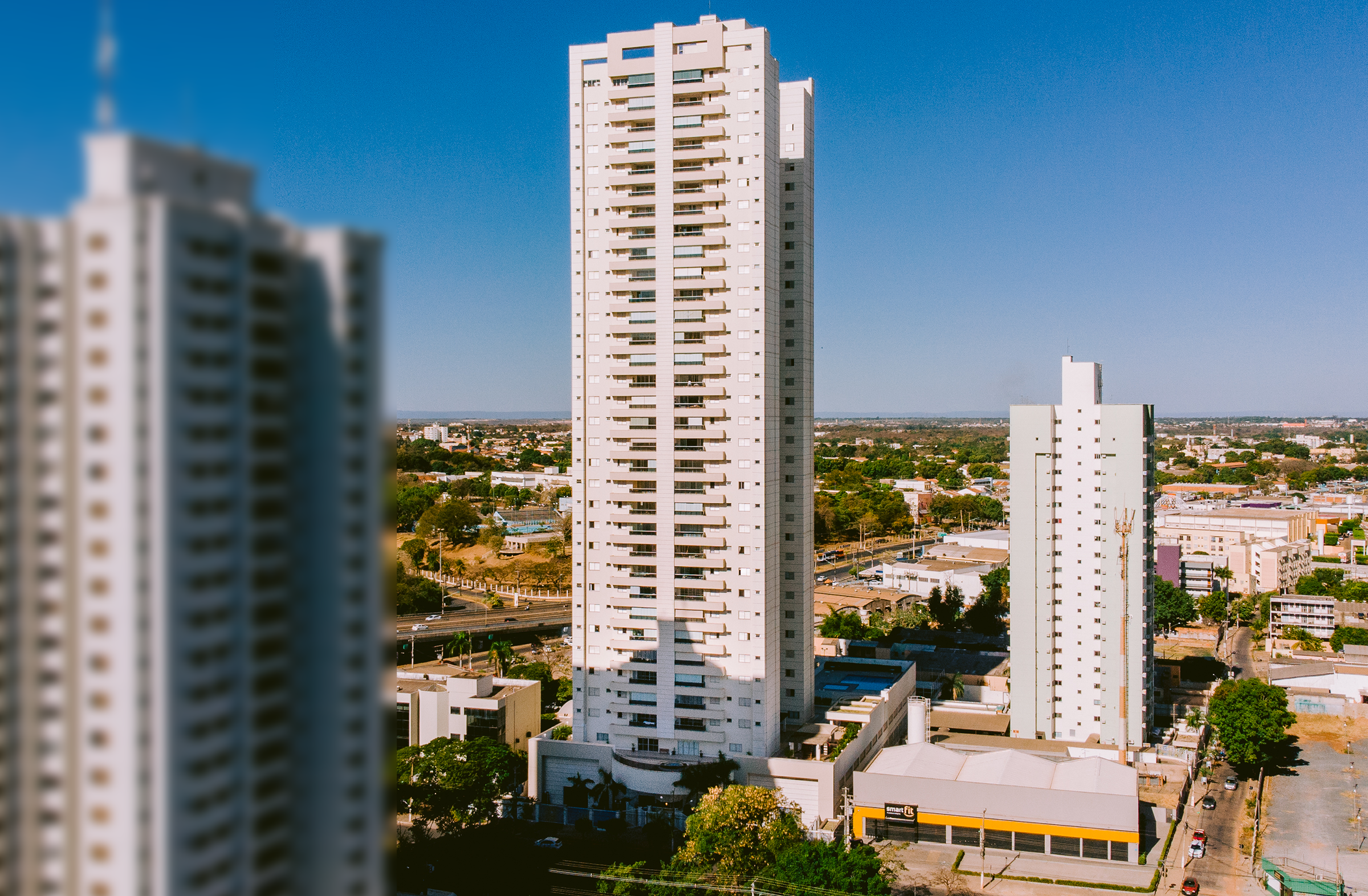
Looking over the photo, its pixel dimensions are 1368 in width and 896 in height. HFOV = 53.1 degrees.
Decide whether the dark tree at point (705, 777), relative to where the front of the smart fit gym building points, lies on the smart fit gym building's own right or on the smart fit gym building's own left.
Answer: on the smart fit gym building's own right

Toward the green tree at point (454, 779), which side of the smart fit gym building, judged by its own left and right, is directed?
right

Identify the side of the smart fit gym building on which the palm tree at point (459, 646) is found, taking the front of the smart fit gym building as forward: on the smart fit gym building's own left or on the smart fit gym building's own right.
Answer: on the smart fit gym building's own right

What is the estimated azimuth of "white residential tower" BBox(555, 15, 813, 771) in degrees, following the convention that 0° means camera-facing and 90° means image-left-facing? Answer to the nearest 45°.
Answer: approximately 0°

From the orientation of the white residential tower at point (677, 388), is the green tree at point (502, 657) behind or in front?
behind

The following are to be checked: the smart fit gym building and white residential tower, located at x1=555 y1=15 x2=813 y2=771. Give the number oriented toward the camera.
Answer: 2

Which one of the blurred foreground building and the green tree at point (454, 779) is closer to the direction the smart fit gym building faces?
the blurred foreground building

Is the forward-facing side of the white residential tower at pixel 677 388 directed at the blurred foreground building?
yes

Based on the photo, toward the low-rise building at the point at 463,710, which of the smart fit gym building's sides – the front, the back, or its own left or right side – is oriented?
right

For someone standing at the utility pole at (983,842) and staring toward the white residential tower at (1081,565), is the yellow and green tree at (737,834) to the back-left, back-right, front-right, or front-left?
back-left

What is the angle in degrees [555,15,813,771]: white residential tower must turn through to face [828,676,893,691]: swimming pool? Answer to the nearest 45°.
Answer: approximately 135° to its left

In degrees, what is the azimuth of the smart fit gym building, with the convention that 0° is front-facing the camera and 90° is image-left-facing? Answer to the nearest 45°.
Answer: approximately 0°
